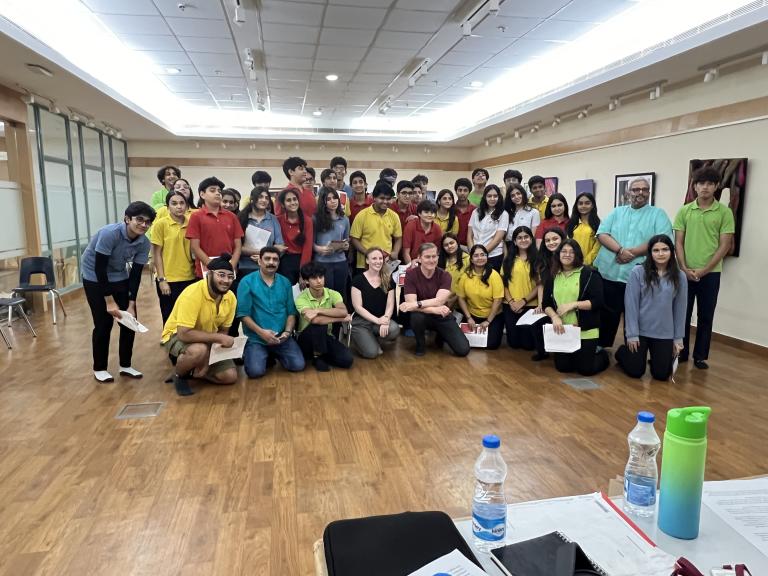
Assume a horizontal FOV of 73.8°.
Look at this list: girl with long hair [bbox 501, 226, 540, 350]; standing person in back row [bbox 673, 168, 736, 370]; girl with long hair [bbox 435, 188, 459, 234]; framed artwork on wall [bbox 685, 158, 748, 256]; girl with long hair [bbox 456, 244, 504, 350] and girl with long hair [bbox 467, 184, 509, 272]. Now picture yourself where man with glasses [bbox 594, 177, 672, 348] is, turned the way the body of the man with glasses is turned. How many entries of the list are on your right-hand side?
4

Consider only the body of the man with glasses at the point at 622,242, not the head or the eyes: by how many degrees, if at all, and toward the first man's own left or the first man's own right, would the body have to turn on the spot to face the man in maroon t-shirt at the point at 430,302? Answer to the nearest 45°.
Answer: approximately 90° to the first man's own right

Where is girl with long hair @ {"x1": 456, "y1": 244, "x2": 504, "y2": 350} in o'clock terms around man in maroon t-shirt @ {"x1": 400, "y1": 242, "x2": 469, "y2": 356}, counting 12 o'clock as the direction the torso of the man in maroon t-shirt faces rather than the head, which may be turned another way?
The girl with long hair is roughly at 8 o'clock from the man in maroon t-shirt.

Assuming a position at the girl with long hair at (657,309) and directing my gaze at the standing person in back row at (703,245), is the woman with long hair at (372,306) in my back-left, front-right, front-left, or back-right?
back-left

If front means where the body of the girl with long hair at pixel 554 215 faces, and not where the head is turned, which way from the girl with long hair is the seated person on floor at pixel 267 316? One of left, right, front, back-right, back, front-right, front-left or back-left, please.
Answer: front-right

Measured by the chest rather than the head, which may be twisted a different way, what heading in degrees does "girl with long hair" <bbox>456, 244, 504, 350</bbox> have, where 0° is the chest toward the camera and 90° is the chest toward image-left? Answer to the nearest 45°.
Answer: approximately 0°

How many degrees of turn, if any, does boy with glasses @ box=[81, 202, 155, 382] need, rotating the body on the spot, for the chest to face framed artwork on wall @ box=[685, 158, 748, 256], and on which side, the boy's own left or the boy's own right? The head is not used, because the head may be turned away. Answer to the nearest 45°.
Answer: approximately 45° to the boy's own left

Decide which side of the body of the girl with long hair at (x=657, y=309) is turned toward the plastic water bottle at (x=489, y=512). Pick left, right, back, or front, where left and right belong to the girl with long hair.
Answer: front

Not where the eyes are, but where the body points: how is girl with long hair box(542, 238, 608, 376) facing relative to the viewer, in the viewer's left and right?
facing the viewer and to the left of the viewer

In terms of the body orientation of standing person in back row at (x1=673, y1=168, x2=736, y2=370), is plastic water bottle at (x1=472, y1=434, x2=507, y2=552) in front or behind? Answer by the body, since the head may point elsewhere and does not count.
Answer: in front

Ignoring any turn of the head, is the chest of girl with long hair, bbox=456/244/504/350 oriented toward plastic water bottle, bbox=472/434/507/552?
yes

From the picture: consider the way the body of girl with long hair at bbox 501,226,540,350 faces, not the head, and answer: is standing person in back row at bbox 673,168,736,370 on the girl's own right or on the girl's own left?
on the girl's own left
